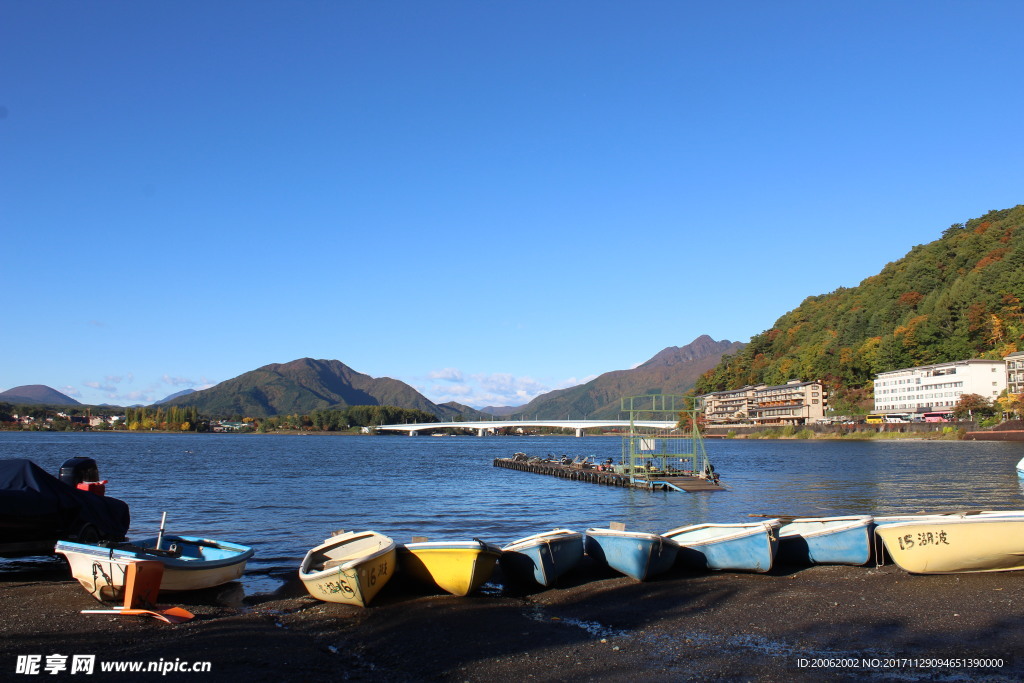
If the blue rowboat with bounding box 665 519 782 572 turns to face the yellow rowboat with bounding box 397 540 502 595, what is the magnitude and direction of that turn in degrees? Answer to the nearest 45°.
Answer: approximately 90° to its right

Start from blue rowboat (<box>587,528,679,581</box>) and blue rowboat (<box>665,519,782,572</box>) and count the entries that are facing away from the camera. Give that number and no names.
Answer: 0

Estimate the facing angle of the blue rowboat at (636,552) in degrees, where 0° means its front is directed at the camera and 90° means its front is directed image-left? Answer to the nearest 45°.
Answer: approximately 315°

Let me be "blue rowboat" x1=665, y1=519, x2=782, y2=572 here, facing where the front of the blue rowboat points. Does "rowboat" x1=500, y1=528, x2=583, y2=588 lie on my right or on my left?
on my right

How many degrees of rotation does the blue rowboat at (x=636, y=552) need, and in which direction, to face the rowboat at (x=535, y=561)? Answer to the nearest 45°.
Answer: approximately 135° to its right
